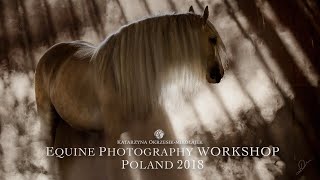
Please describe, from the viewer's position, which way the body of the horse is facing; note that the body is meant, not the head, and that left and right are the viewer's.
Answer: facing the viewer and to the right of the viewer
